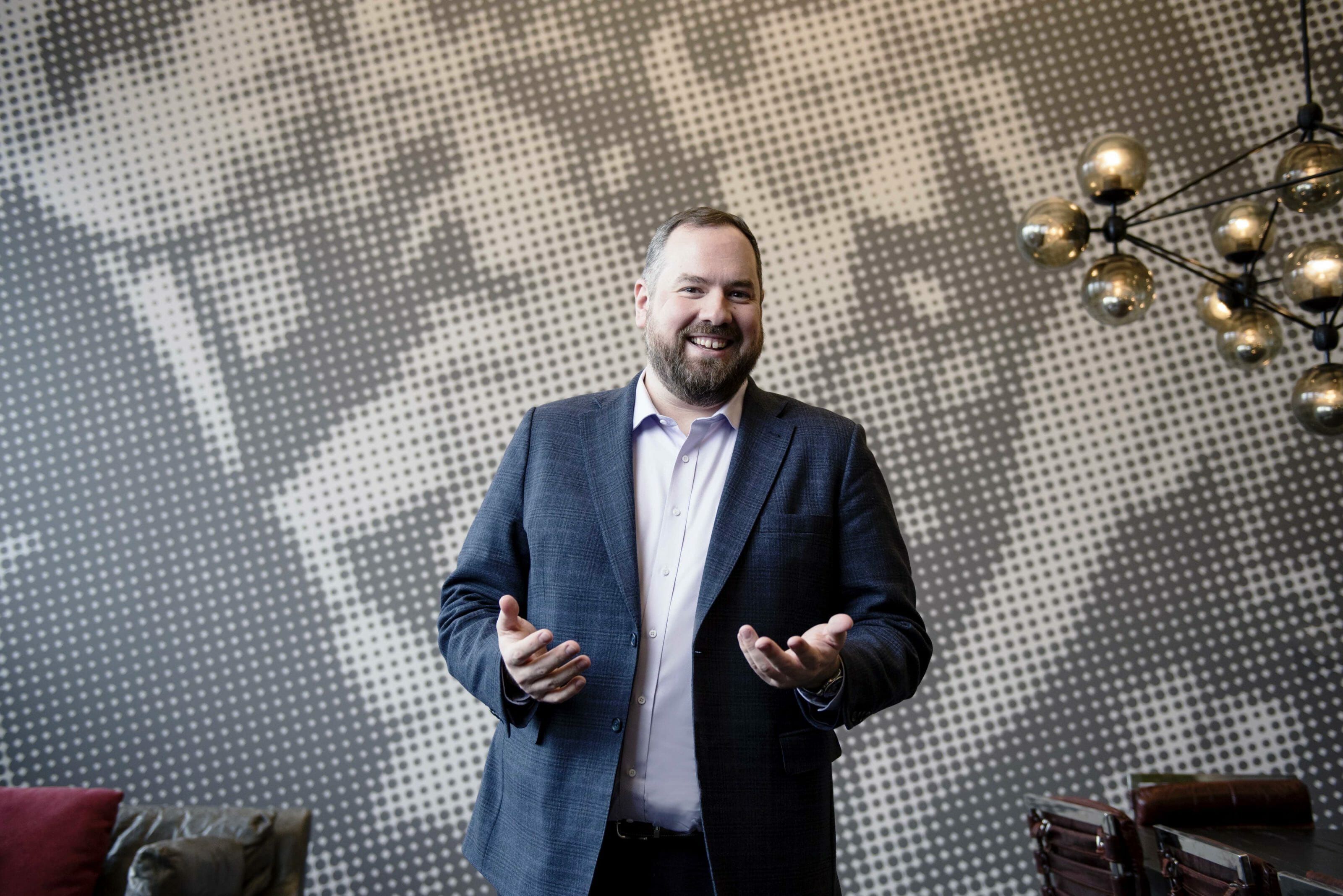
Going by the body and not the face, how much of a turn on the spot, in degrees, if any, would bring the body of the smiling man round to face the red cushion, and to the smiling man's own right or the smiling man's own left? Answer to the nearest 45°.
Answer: approximately 135° to the smiling man's own right

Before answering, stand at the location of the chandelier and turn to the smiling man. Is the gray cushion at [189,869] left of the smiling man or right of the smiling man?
right

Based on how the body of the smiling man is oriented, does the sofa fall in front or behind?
behind

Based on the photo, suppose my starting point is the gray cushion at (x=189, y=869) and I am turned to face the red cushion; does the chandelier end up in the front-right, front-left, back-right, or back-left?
back-right

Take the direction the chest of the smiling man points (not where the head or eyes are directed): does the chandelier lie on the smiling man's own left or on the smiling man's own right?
on the smiling man's own left

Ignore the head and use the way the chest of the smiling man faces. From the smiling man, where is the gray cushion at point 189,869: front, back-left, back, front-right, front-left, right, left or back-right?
back-right

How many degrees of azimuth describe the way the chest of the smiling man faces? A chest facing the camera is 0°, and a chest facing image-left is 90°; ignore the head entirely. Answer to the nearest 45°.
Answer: approximately 0°
